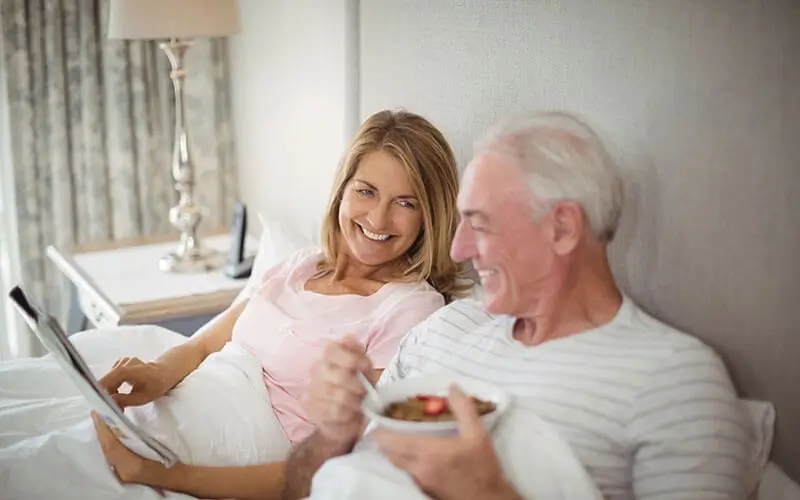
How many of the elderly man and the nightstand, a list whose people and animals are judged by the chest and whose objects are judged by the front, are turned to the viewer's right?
0

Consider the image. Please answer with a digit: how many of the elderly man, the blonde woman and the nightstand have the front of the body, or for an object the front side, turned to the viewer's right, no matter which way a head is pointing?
0

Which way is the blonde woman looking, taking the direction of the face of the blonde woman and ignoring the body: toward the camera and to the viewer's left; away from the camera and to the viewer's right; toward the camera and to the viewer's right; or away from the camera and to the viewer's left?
toward the camera and to the viewer's right

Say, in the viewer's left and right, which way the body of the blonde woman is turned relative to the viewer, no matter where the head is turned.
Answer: facing the viewer and to the left of the viewer

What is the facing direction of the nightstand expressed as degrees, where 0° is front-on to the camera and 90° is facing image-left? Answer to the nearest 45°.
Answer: approximately 45°

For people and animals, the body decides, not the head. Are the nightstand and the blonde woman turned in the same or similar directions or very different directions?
same or similar directions

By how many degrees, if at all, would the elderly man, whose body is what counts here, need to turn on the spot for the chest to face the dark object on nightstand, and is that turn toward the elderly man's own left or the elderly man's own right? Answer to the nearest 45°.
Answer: approximately 90° to the elderly man's own right

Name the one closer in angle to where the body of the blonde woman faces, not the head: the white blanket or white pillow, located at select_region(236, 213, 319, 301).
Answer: the white blanket
